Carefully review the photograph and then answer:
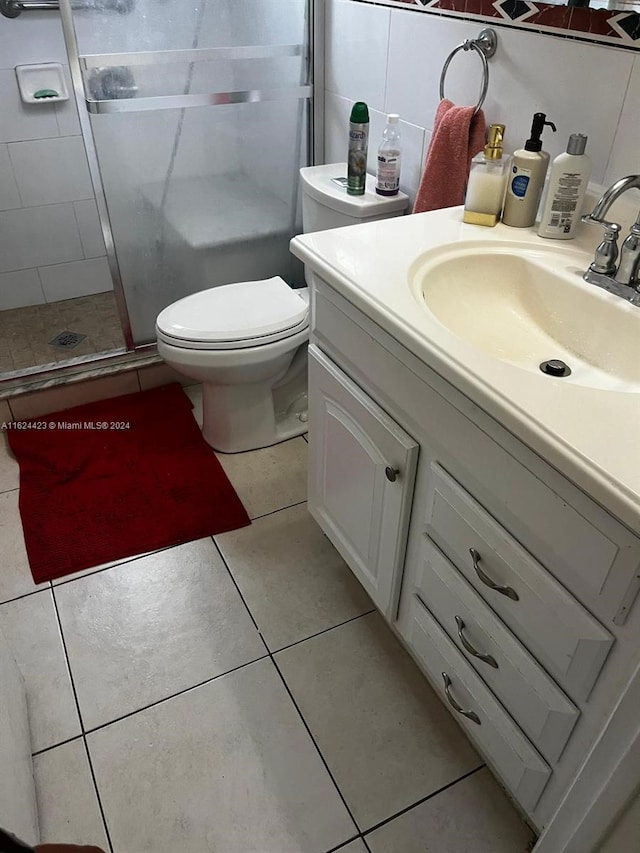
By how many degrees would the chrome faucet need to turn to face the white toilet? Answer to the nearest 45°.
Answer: approximately 45° to its right

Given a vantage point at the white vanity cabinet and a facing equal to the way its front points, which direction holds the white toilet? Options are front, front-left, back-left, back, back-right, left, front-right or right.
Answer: right

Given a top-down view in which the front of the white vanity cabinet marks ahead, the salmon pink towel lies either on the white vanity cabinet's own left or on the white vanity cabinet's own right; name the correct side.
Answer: on the white vanity cabinet's own right

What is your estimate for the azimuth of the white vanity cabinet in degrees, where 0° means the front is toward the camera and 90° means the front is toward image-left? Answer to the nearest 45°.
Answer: approximately 45°

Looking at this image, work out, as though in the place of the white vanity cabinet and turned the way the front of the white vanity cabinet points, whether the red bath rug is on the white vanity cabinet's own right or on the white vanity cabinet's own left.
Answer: on the white vanity cabinet's own right

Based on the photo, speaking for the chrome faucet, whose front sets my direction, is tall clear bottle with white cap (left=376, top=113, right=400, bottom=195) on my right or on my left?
on my right

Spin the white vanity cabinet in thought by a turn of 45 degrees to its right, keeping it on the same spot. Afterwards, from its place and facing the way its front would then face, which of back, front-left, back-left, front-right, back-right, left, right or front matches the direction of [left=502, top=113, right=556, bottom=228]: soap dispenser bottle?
right

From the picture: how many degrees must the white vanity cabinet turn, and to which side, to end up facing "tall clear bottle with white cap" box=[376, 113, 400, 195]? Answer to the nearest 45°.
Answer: approximately 90° to its right

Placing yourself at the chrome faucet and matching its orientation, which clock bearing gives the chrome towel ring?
The chrome towel ring is roughly at 3 o'clock from the chrome faucet.

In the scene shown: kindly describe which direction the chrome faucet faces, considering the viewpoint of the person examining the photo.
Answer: facing the viewer and to the left of the viewer

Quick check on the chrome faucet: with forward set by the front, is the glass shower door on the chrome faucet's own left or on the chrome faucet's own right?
on the chrome faucet's own right
